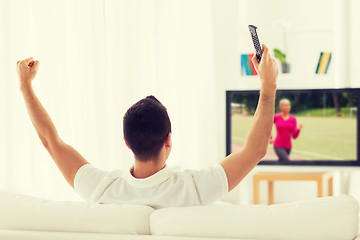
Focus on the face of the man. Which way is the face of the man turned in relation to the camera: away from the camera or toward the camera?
away from the camera

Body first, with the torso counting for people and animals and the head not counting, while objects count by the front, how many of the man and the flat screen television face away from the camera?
1

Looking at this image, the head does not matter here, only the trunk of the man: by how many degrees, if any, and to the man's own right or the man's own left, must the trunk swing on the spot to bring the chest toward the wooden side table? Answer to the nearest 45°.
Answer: approximately 45° to the man's own right

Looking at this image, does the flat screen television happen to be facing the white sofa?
yes

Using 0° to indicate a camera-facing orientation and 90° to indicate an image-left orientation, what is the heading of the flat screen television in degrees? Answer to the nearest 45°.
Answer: approximately 0°

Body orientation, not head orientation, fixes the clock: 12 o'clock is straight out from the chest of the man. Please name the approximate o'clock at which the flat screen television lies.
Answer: The flat screen television is roughly at 1 o'clock from the man.

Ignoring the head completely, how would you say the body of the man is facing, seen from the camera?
away from the camera
